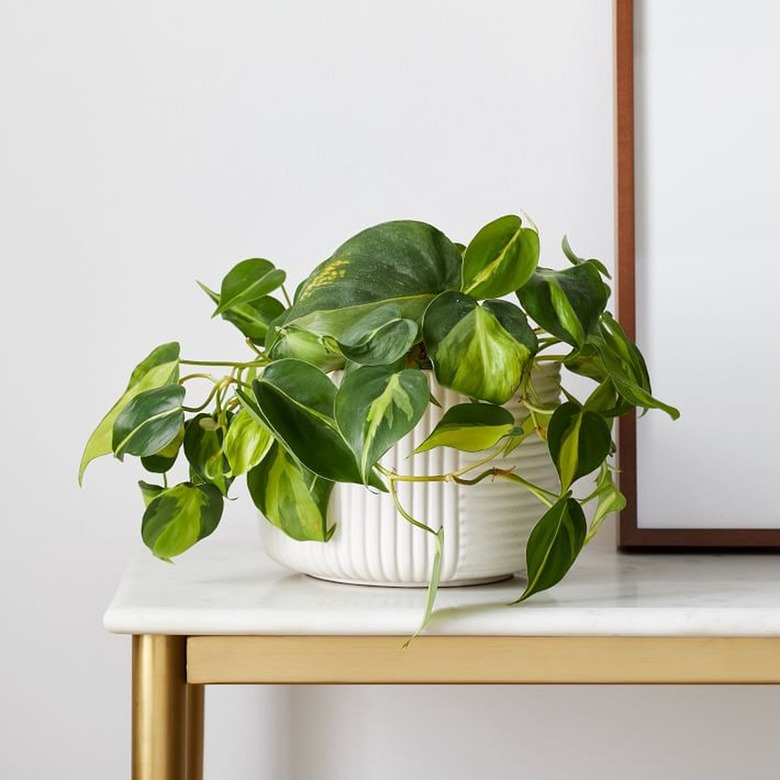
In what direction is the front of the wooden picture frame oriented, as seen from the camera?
facing the viewer
